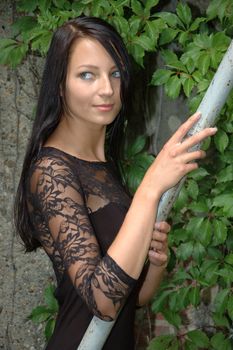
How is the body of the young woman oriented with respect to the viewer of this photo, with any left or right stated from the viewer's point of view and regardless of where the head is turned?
facing the viewer and to the right of the viewer
